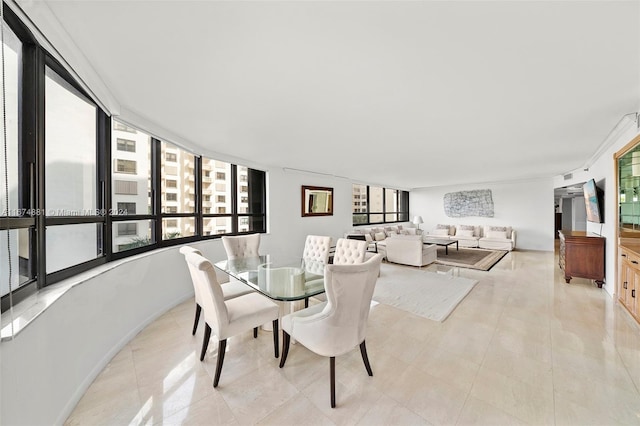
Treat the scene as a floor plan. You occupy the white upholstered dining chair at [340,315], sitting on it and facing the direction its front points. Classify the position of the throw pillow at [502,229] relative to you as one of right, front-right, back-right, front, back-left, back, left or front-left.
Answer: right

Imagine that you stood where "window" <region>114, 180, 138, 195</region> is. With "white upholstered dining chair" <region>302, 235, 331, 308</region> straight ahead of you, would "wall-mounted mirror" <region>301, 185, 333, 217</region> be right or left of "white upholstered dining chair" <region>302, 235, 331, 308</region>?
left

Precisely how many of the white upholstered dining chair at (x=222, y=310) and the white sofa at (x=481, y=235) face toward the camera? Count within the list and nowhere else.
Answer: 1

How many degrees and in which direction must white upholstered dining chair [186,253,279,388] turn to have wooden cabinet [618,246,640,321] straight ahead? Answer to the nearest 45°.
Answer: approximately 45° to its right

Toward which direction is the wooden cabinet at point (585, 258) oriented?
to the viewer's left

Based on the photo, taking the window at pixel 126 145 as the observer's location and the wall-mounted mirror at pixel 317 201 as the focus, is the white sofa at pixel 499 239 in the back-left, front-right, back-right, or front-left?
front-right

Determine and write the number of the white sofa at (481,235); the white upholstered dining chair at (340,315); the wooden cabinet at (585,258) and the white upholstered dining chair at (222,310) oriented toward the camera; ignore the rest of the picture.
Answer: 1

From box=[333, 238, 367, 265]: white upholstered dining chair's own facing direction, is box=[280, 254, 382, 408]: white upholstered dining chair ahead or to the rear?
ahead

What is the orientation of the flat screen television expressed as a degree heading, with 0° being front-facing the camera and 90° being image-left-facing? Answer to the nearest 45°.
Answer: approximately 45°

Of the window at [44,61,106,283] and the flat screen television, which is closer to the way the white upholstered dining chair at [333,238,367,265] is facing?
the window

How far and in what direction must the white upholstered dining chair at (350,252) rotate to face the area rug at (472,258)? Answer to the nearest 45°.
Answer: approximately 180°

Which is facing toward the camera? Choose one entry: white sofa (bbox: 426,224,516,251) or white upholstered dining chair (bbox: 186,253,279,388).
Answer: the white sofa

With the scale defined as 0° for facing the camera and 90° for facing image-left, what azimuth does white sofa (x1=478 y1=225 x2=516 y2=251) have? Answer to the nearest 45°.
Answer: approximately 45°

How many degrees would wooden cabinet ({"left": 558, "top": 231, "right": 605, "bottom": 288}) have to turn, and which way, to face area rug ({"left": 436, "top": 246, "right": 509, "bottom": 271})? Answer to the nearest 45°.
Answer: approximately 45° to its right

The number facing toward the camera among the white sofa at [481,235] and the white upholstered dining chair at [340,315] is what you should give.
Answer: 1

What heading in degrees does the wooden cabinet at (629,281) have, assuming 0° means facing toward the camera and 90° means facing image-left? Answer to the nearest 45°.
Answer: approximately 45°

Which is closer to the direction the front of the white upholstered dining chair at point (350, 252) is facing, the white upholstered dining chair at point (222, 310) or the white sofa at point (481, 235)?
the white upholstered dining chair

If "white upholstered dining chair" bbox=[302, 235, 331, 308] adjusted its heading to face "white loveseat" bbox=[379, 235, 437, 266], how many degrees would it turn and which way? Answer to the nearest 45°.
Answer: approximately 180°

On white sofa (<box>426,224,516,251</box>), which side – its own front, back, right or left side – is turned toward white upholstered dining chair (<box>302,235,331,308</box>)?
front
